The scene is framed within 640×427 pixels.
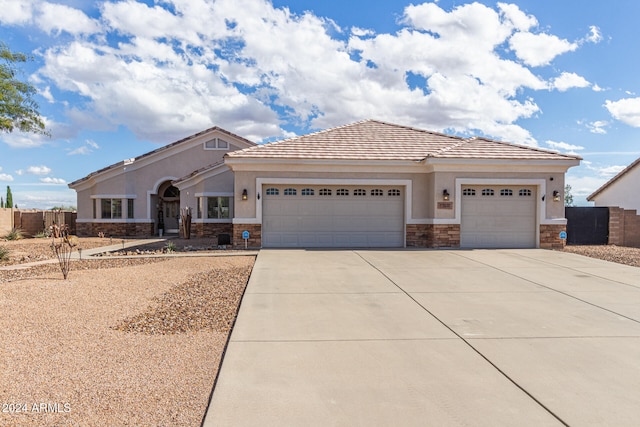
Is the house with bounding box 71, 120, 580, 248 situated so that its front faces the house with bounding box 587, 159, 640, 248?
no

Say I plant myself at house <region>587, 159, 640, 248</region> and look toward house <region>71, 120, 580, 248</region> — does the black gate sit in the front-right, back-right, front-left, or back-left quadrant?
front-left

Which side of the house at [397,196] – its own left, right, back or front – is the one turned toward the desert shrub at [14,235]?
right

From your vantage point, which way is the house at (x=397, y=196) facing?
toward the camera

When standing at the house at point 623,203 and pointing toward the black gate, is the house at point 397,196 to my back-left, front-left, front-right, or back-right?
front-right

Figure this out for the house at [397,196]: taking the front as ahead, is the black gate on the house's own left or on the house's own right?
on the house's own left
